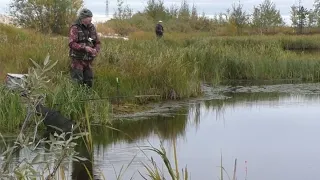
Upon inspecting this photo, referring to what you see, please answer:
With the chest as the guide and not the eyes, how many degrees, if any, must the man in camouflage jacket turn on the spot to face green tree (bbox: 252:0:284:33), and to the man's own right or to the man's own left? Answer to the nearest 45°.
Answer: approximately 90° to the man's own left

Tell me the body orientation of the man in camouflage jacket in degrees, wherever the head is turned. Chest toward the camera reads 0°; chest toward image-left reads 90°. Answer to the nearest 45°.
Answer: approximately 315°

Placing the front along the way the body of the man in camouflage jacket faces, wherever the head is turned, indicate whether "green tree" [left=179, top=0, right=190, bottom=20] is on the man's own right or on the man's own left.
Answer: on the man's own left

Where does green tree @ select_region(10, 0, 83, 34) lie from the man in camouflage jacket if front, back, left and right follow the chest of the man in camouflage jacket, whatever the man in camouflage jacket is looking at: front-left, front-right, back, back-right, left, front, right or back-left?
back-left

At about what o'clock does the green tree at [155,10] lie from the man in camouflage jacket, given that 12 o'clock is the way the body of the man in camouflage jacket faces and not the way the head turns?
The green tree is roughly at 8 o'clock from the man in camouflage jacket.
